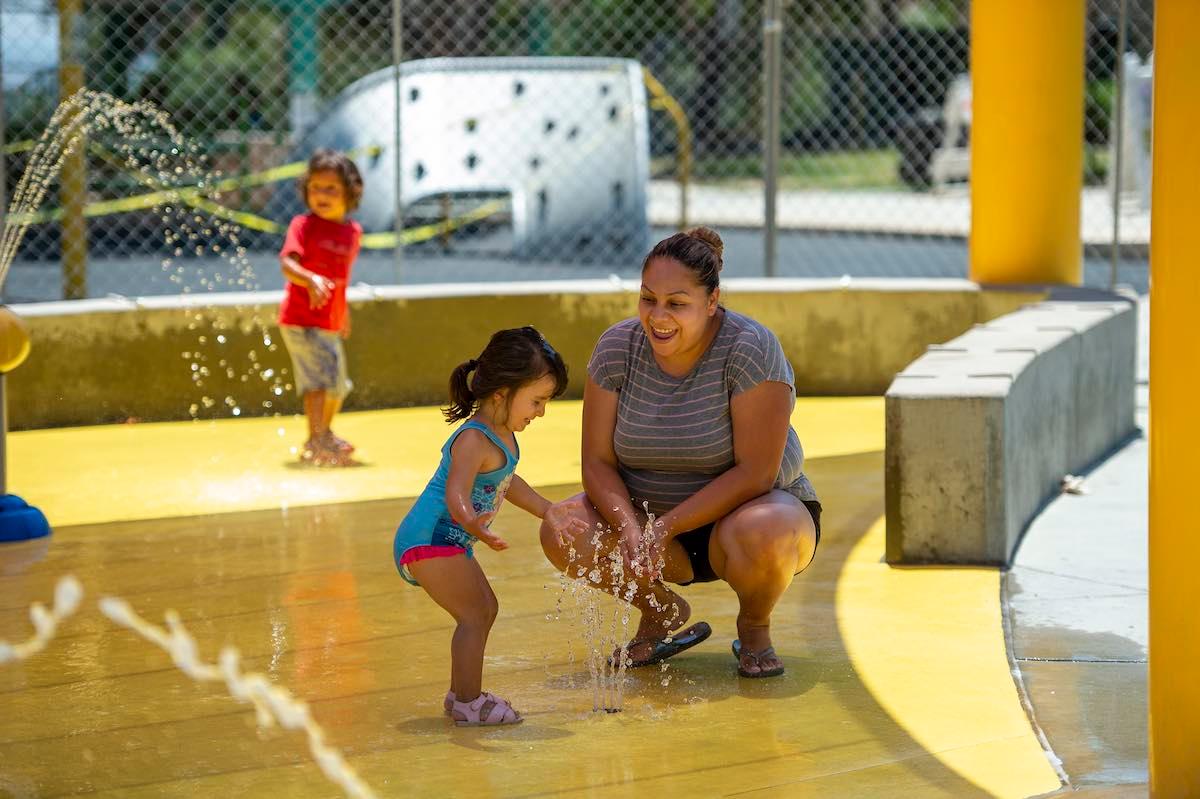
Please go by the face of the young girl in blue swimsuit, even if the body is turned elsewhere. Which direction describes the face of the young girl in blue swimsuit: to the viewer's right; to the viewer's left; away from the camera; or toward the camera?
to the viewer's right

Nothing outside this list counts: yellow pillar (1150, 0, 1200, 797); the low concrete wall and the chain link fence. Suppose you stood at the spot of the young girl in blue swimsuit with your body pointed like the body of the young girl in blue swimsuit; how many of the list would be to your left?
2

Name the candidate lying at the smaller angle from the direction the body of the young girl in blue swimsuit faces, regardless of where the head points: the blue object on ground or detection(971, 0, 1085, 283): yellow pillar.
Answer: the yellow pillar

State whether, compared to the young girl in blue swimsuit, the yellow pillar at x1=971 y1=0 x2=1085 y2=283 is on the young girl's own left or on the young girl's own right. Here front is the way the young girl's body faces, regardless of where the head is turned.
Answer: on the young girl's own left

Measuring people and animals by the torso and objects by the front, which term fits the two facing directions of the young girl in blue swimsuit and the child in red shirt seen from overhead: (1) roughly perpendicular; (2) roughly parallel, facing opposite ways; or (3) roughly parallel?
roughly perpendicular

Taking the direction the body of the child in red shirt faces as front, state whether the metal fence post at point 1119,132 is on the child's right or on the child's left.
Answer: on the child's left

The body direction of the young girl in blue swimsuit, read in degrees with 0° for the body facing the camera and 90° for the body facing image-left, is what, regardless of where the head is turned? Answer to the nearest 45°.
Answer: approximately 270°

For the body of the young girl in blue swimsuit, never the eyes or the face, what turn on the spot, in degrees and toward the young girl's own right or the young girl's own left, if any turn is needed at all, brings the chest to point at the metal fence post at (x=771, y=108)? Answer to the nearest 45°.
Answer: approximately 90° to the young girl's own left

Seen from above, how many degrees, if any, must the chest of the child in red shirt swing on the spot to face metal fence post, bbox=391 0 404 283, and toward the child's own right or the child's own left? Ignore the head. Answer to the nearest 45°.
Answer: approximately 180°

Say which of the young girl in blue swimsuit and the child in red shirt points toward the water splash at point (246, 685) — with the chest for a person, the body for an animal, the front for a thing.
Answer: the child in red shirt
